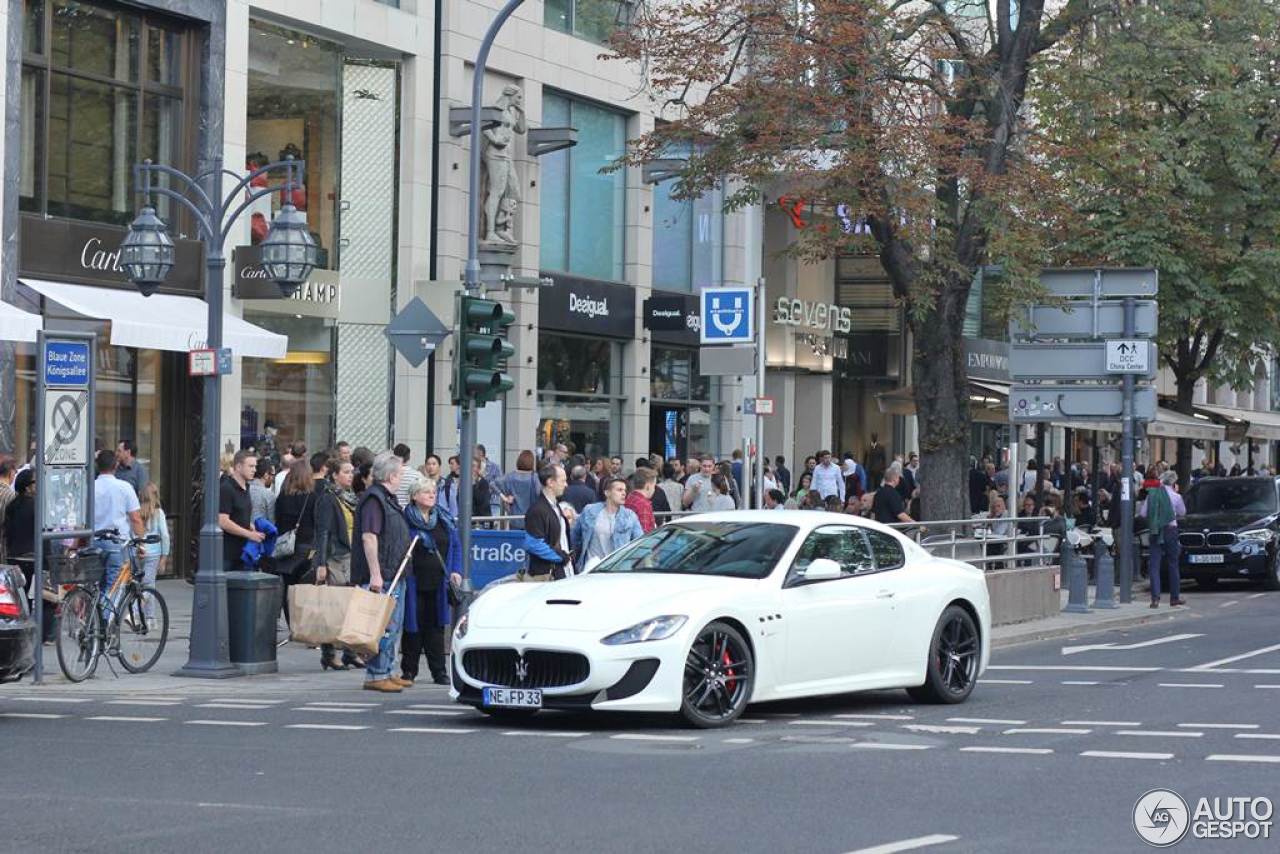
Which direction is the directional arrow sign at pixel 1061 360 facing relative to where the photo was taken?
away from the camera

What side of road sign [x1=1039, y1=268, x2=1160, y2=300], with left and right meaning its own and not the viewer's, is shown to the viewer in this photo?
back

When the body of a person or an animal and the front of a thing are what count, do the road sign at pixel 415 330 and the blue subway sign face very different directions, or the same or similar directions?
very different directions

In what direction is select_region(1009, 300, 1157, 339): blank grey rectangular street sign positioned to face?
away from the camera

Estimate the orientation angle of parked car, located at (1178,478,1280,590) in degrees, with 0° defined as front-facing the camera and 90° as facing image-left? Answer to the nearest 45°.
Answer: approximately 45°

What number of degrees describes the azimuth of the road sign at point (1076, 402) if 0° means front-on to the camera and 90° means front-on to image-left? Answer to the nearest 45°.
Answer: approximately 180°

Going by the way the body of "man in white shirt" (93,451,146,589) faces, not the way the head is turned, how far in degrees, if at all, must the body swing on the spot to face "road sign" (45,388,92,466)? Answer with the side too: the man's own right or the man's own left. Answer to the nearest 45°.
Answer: approximately 180°
